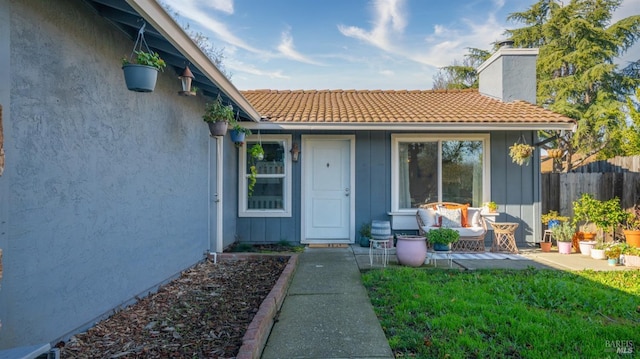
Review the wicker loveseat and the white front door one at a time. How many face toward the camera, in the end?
2

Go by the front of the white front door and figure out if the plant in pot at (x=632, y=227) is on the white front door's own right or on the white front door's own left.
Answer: on the white front door's own left

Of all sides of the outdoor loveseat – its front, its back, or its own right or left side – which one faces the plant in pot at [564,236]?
left

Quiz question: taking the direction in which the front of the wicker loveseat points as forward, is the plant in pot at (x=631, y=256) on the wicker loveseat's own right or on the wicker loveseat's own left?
on the wicker loveseat's own left

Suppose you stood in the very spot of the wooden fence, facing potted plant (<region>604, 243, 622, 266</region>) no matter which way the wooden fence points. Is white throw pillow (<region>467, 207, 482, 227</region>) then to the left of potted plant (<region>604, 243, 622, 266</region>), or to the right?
right

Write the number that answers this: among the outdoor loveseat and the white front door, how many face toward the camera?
2
